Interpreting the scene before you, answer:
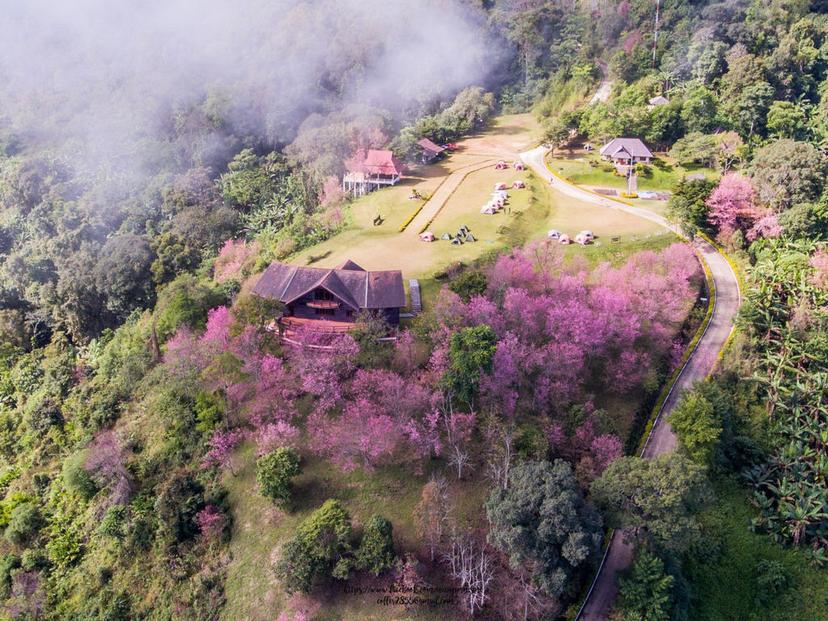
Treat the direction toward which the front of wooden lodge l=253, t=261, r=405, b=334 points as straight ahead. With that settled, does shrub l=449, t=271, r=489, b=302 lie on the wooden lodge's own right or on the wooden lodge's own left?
on the wooden lodge's own left

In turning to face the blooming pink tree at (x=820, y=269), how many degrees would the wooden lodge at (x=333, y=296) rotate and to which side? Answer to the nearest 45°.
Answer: approximately 90° to its left

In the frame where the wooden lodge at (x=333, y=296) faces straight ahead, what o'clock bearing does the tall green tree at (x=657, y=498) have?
The tall green tree is roughly at 11 o'clock from the wooden lodge.

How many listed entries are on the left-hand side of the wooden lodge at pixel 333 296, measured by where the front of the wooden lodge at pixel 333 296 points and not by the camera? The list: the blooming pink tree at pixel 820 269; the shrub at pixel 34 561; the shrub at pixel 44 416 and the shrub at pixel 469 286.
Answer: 2

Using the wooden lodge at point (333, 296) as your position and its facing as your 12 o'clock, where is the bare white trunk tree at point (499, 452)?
The bare white trunk tree is roughly at 11 o'clock from the wooden lodge.

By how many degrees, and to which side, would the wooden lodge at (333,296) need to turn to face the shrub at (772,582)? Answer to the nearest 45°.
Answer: approximately 45° to its left

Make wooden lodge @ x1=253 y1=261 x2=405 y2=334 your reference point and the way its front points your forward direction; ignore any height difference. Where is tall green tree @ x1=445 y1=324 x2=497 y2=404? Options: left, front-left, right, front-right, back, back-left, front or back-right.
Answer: front-left

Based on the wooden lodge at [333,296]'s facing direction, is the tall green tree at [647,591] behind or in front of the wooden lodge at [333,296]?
in front

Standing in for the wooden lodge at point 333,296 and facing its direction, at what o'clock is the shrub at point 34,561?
The shrub is roughly at 2 o'clock from the wooden lodge.

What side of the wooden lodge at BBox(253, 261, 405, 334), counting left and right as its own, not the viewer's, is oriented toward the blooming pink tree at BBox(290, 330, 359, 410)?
front

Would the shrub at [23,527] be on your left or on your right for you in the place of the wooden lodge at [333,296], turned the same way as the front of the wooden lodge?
on your right

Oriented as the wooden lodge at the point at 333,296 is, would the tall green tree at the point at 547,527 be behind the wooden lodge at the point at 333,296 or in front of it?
in front

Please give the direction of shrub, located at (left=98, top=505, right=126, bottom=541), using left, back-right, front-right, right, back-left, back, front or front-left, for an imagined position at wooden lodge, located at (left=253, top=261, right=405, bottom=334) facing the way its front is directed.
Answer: front-right

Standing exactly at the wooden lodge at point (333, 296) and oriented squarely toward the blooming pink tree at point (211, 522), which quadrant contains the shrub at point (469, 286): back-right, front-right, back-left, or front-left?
back-left
